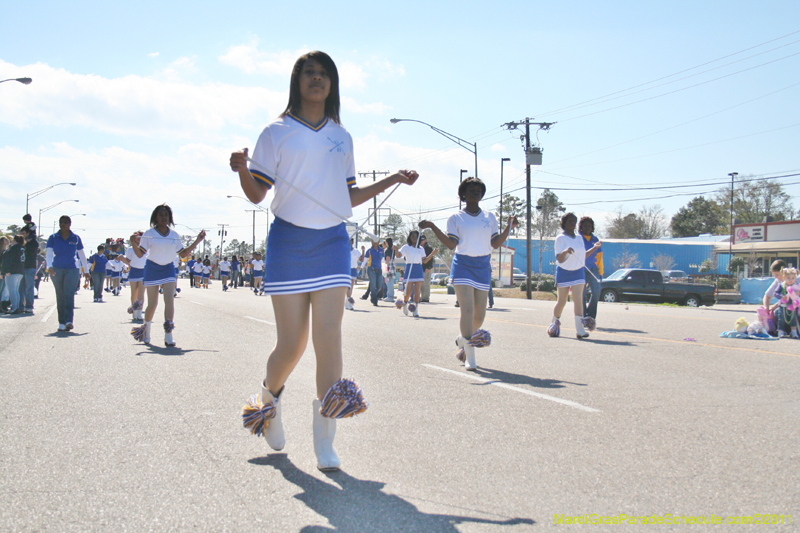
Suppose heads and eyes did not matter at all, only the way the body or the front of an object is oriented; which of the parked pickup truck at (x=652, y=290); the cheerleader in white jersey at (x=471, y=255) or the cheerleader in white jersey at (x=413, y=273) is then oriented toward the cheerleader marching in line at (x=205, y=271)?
the parked pickup truck

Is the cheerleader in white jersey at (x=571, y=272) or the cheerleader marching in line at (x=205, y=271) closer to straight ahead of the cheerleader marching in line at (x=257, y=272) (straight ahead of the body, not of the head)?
the cheerleader in white jersey

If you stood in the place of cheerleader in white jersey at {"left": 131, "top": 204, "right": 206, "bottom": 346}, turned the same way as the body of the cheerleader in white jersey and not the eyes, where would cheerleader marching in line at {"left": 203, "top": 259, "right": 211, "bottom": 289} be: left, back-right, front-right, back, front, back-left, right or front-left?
back

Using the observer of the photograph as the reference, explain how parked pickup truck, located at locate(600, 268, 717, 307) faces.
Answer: facing to the left of the viewer

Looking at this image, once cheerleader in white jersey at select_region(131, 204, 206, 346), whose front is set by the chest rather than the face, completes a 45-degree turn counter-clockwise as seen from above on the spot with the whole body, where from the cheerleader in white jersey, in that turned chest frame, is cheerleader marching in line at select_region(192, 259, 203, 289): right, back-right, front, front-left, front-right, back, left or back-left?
back-left

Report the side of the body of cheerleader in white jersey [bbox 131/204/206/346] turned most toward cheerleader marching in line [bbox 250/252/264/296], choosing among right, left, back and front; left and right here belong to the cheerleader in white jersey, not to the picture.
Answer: back
